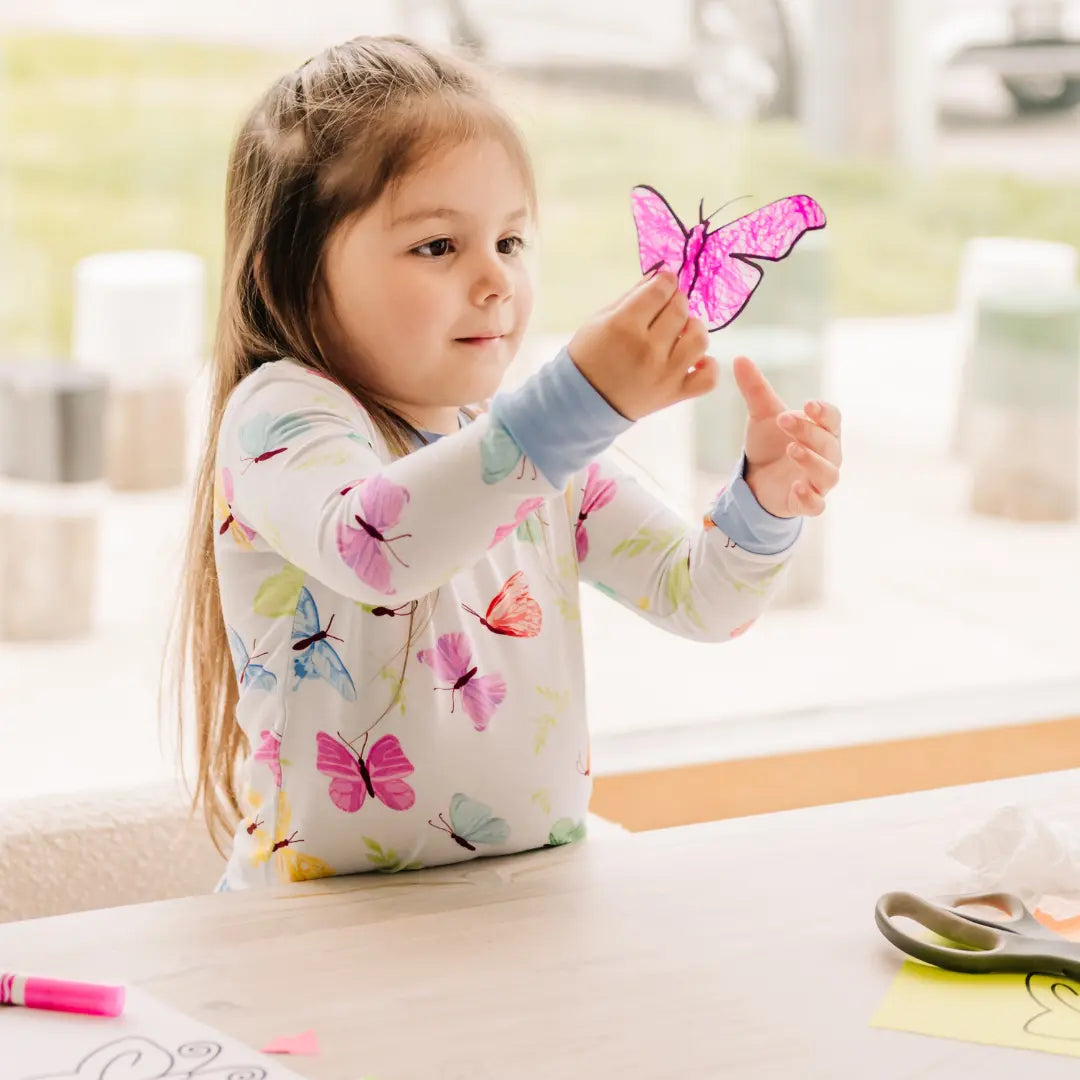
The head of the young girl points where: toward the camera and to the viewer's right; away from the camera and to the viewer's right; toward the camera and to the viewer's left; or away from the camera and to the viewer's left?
toward the camera and to the viewer's right

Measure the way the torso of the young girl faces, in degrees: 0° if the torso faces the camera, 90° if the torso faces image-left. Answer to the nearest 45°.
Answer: approximately 315°

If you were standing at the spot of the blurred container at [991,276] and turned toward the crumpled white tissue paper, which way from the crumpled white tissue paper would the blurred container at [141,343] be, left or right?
right

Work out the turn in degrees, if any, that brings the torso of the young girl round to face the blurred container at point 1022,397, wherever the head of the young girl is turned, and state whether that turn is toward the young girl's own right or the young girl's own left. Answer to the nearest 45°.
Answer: approximately 90° to the young girl's own left

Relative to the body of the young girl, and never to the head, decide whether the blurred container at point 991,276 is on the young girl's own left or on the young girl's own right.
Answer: on the young girl's own left

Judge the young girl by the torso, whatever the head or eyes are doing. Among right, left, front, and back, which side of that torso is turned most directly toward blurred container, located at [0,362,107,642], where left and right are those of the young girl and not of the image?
back

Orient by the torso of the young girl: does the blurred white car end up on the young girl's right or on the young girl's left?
on the young girl's left
